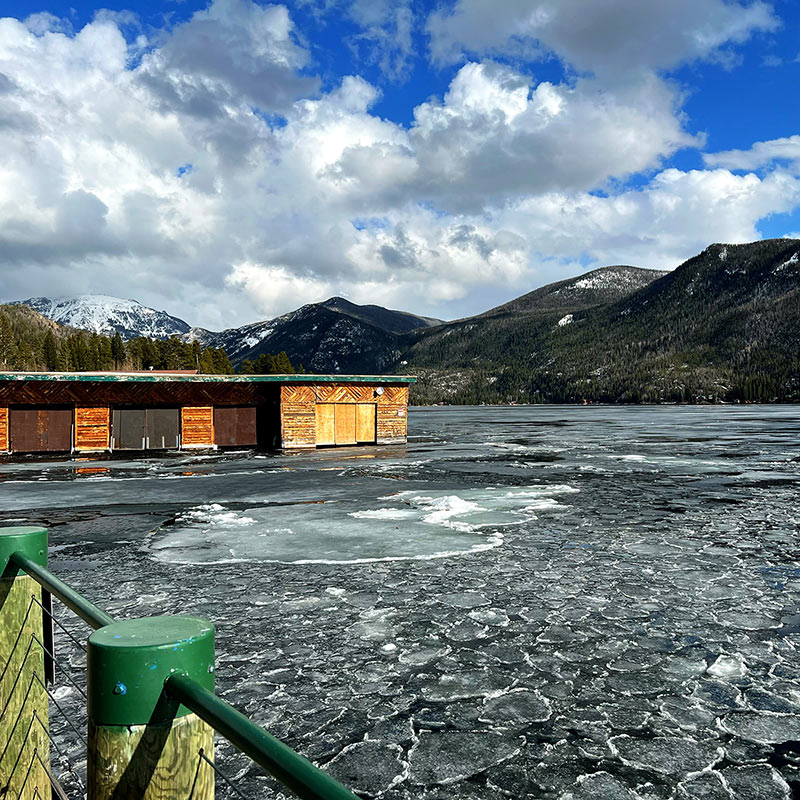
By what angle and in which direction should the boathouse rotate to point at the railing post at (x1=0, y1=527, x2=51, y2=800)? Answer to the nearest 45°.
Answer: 0° — it already faces it

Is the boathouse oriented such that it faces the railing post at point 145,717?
yes

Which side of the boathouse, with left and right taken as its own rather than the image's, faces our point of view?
front

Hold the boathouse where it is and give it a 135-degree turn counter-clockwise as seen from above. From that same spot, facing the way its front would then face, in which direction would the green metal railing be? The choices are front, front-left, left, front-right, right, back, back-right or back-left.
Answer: back-right
